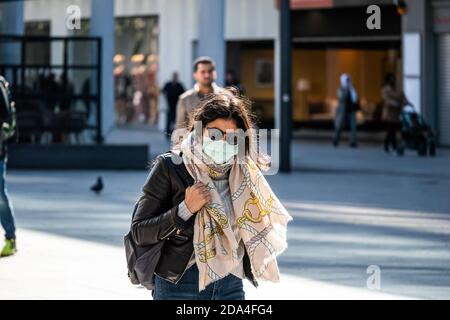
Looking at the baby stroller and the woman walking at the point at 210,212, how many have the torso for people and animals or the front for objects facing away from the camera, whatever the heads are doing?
0

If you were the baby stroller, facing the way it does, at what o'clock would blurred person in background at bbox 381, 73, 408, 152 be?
The blurred person in background is roughly at 7 o'clock from the baby stroller.

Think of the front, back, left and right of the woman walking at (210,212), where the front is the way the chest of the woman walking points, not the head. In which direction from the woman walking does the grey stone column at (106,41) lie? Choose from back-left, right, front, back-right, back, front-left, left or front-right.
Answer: back

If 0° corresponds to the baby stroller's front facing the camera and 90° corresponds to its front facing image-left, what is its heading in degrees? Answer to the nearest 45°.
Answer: approximately 315°

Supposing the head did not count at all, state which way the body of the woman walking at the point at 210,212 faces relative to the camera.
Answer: toward the camera

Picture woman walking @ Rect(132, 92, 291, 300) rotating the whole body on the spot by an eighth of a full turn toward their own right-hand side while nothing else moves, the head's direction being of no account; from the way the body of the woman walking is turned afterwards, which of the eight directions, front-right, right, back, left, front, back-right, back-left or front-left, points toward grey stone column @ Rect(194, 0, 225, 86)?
back-right

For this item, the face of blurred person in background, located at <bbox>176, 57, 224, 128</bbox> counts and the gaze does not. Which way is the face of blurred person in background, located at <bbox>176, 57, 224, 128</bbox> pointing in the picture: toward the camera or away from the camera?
toward the camera

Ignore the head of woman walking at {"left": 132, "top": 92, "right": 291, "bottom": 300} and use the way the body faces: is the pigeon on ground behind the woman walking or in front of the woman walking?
behind

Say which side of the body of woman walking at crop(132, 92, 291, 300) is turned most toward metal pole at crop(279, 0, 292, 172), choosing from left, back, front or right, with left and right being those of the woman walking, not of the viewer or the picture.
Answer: back

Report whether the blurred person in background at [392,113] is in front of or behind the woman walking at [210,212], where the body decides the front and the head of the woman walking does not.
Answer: behind
